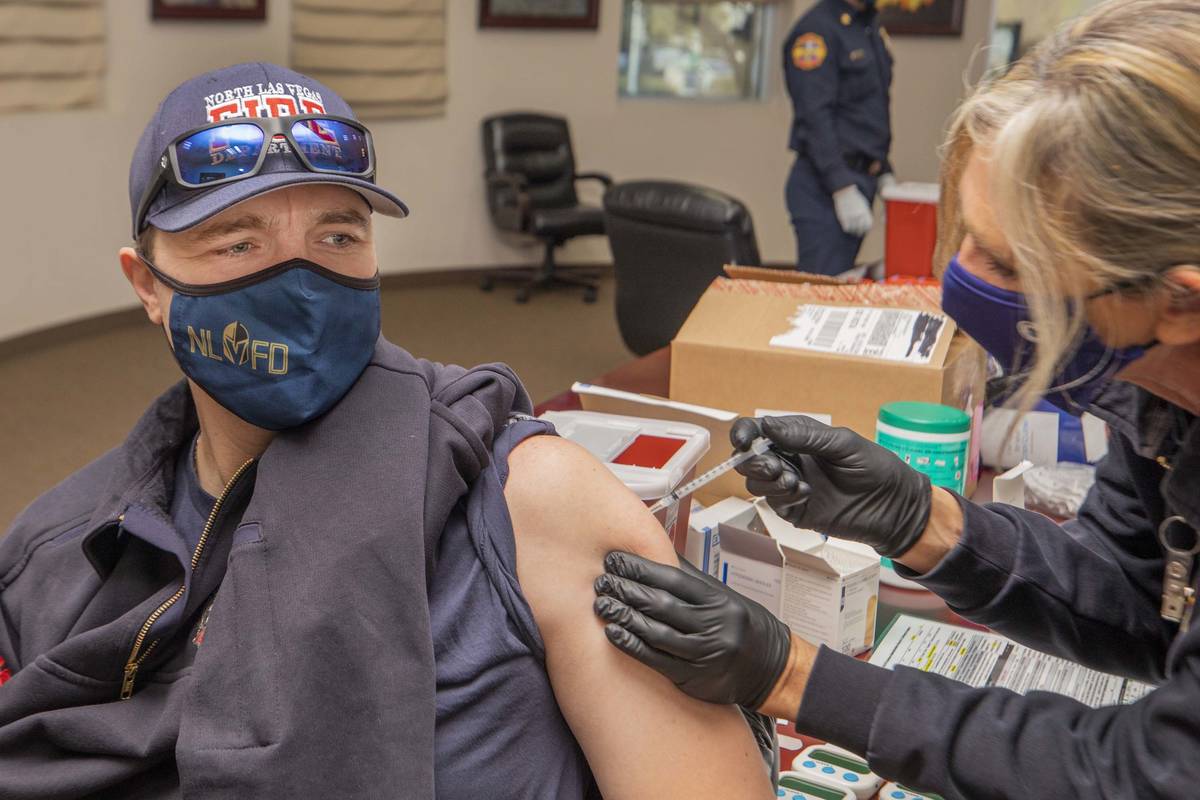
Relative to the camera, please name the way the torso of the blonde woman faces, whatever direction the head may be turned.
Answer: to the viewer's left

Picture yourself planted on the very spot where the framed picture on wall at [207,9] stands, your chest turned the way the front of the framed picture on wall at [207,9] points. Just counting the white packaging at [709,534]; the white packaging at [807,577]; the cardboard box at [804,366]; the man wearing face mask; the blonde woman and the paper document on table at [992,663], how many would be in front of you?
6

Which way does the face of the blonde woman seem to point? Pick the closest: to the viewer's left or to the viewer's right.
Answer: to the viewer's left

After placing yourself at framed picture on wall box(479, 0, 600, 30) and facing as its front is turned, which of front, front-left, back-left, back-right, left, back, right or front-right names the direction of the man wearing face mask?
front

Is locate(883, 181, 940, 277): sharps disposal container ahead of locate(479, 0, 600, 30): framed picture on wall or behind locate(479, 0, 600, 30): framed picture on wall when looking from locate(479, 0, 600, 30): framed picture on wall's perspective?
ahead

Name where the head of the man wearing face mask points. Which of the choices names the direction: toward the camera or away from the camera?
toward the camera

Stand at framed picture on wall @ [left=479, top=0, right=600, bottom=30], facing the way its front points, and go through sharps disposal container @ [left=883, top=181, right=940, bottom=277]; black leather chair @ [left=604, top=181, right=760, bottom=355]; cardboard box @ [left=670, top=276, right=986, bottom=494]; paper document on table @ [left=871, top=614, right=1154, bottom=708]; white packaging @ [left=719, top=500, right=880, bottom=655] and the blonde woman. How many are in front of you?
6

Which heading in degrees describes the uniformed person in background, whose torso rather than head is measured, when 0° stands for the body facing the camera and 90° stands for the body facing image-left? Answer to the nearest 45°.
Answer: approximately 315°

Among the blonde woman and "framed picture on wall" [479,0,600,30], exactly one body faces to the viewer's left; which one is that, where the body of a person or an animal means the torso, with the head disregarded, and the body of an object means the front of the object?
the blonde woman

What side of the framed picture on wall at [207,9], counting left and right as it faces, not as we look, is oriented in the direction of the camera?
front

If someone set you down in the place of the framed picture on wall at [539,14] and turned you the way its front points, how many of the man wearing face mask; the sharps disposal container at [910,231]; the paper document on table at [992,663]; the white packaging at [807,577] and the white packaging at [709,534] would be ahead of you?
5

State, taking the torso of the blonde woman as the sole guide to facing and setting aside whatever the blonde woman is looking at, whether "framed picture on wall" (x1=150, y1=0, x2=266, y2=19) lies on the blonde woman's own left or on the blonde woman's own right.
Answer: on the blonde woman's own right

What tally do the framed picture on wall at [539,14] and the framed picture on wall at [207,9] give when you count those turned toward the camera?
2

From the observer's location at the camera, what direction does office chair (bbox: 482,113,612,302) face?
facing the viewer and to the right of the viewer

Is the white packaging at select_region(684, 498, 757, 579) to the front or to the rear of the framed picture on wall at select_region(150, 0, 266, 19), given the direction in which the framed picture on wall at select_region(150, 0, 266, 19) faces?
to the front
